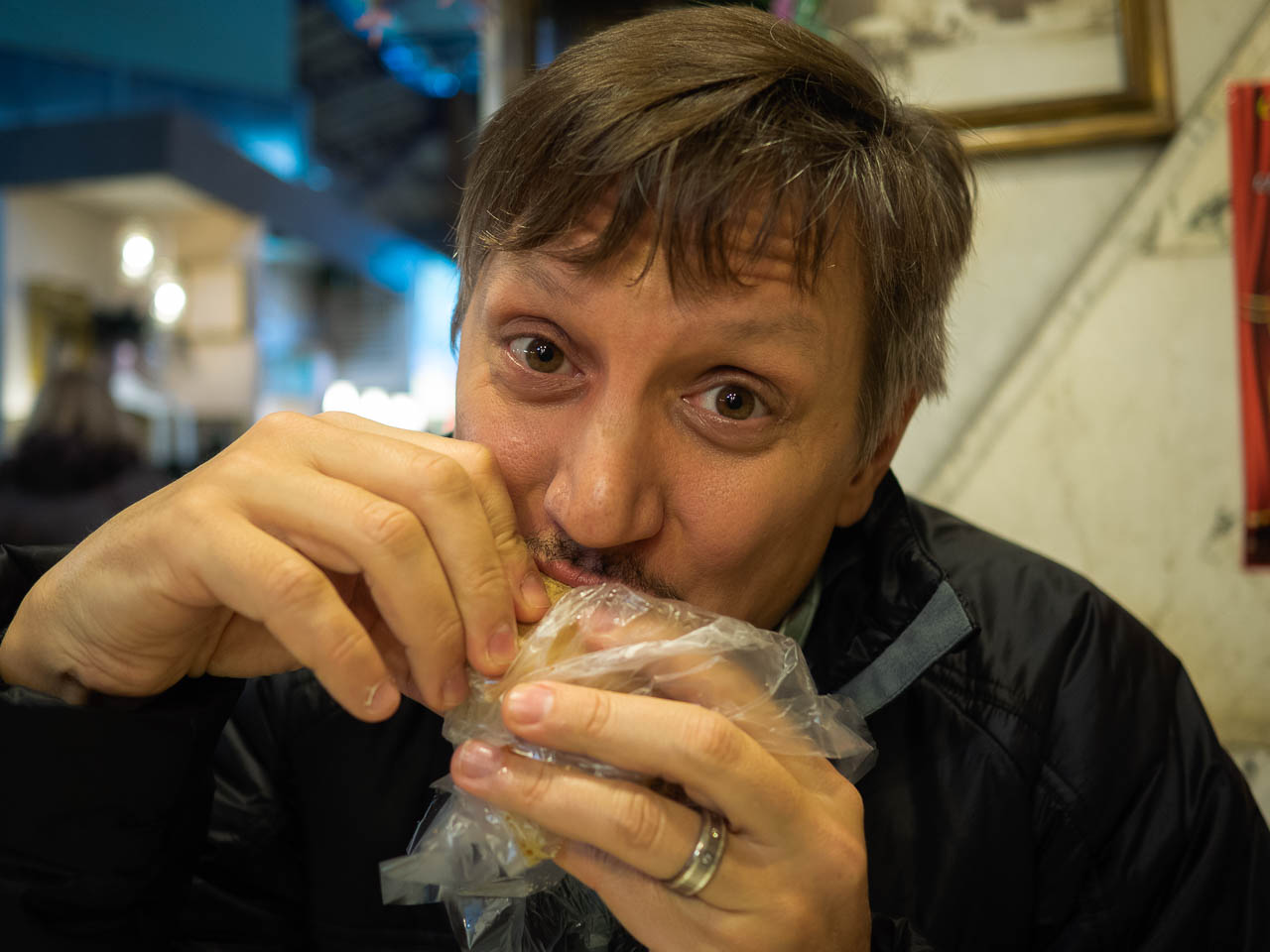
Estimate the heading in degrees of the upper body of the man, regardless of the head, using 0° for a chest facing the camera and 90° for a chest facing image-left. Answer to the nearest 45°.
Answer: approximately 0°

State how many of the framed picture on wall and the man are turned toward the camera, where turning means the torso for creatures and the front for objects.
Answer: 2

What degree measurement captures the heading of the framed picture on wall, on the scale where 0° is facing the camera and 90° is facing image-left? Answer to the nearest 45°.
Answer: approximately 0°

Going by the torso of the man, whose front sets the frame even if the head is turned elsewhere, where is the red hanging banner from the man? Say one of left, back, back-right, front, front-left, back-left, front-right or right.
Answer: back-left
